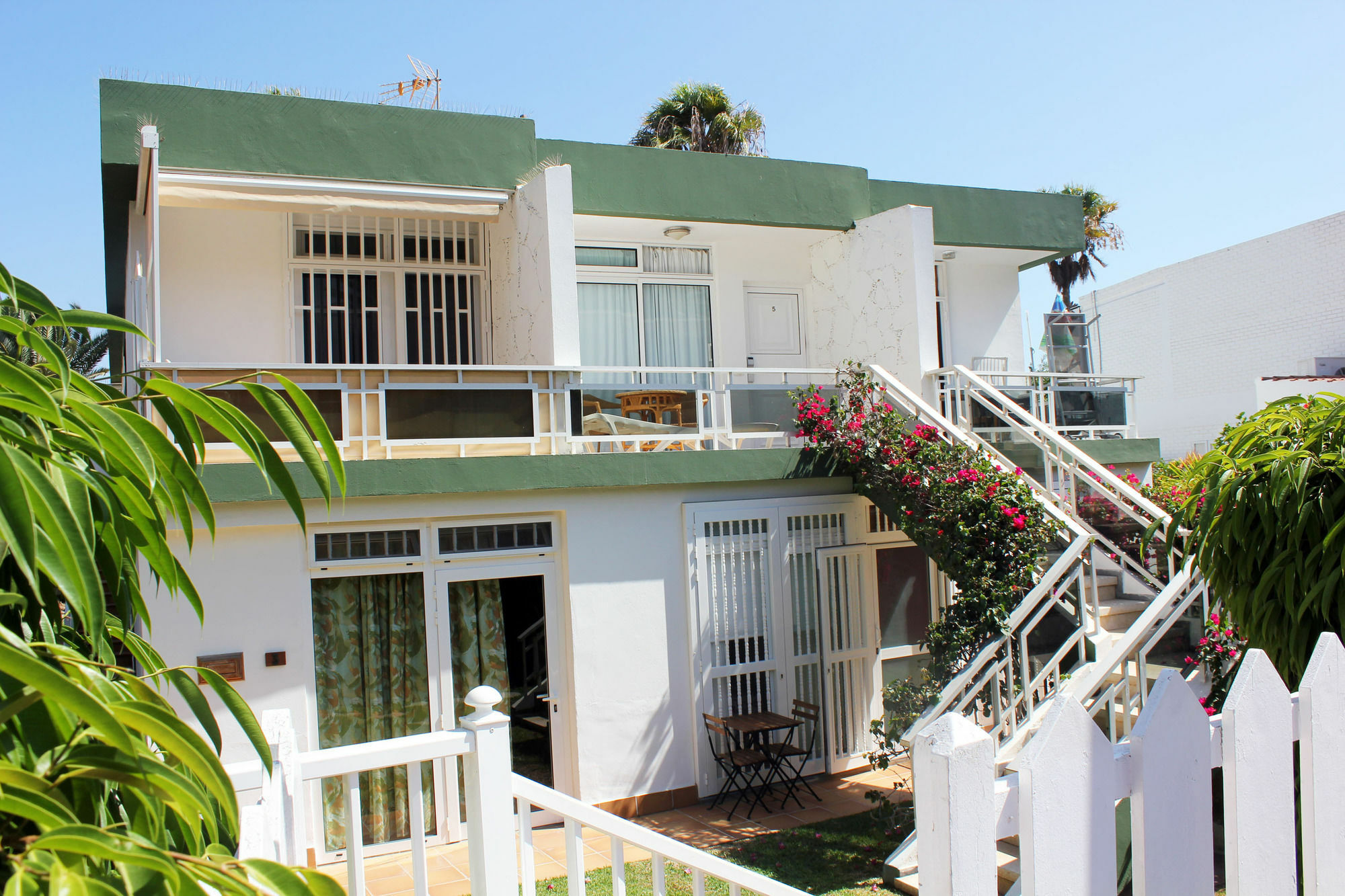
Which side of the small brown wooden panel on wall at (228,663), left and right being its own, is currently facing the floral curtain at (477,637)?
left

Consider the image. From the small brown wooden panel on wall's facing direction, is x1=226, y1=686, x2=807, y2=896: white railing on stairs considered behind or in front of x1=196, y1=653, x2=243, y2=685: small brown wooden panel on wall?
in front

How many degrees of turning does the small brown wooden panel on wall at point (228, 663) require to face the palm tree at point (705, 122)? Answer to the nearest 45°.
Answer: approximately 135° to its left

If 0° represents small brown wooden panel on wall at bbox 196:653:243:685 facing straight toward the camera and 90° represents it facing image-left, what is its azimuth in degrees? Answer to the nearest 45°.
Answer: approximately 0°

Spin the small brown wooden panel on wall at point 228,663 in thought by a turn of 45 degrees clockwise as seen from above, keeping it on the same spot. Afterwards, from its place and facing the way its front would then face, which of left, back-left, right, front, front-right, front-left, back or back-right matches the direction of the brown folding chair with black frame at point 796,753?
back-left

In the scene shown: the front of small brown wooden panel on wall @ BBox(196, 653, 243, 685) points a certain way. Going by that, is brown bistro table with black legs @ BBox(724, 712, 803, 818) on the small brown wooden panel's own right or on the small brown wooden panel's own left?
on the small brown wooden panel's own left

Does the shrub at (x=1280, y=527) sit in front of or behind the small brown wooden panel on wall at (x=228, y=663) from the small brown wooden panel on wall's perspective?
in front

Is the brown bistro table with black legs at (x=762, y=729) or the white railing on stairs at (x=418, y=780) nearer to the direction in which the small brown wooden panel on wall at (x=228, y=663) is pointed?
the white railing on stairs
